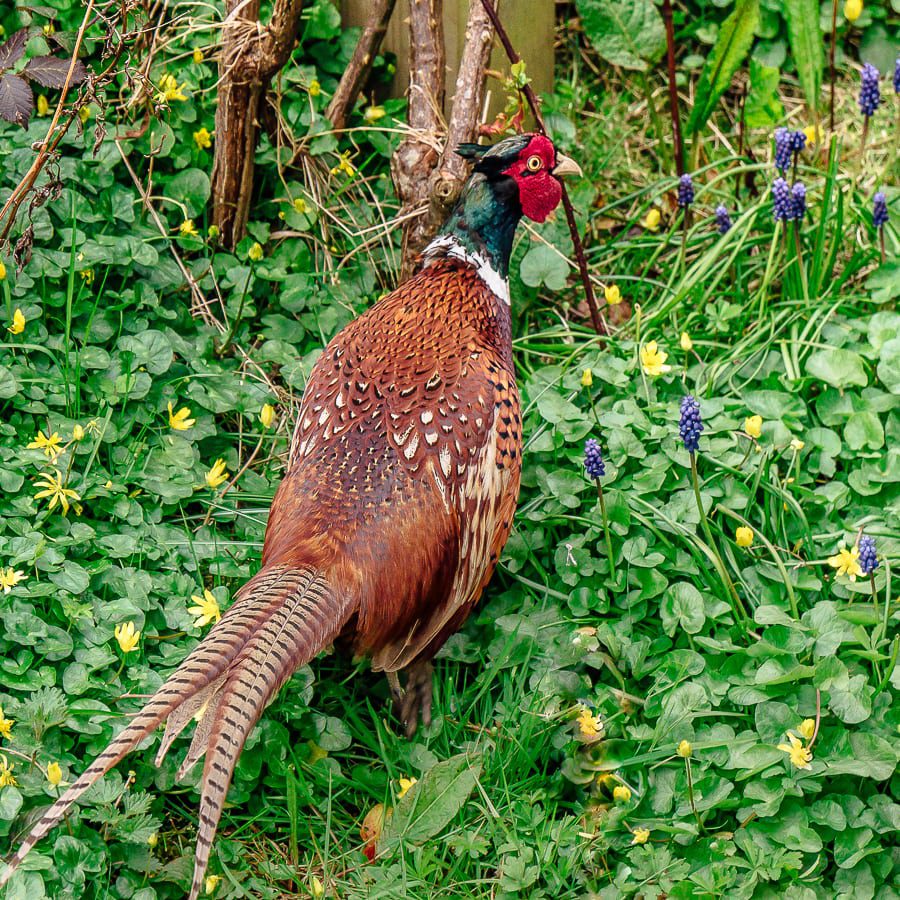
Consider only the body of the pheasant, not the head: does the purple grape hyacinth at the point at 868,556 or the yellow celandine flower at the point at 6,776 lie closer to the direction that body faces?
the purple grape hyacinth

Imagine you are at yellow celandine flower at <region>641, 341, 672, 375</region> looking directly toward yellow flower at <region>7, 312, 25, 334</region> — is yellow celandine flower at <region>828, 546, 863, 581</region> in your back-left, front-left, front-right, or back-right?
back-left

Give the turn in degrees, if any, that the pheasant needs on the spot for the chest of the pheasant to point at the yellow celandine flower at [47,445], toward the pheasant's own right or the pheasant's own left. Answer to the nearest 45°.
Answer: approximately 90° to the pheasant's own left

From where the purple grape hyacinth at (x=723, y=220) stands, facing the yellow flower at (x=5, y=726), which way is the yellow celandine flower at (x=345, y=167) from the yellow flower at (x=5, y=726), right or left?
right

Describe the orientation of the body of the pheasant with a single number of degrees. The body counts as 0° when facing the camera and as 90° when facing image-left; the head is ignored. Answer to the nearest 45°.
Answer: approximately 225°

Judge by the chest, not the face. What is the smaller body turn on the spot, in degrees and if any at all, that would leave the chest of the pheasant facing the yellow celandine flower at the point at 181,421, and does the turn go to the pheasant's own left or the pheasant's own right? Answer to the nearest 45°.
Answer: approximately 90° to the pheasant's own left

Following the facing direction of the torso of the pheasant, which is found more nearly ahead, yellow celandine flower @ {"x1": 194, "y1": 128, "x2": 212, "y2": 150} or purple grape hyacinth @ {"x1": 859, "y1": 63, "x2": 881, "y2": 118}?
the purple grape hyacinth

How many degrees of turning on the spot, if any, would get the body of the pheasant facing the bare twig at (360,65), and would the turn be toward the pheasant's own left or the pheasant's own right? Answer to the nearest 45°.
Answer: approximately 45° to the pheasant's own left

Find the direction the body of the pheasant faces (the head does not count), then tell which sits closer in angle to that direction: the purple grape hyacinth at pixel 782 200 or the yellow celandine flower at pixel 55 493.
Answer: the purple grape hyacinth

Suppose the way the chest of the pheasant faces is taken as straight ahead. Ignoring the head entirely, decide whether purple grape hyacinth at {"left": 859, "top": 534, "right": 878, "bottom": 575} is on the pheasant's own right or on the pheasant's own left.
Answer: on the pheasant's own right

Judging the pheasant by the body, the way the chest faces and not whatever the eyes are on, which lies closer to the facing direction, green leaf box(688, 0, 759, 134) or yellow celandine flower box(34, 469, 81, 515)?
the green leaf

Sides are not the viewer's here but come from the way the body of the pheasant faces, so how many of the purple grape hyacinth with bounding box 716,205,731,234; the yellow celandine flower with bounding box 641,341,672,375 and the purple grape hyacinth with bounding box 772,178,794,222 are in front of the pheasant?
3

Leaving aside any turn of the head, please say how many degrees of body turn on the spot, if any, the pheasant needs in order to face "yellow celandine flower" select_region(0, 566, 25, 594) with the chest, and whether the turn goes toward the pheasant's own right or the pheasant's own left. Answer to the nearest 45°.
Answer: approximately 135° to the pheasant's own left
